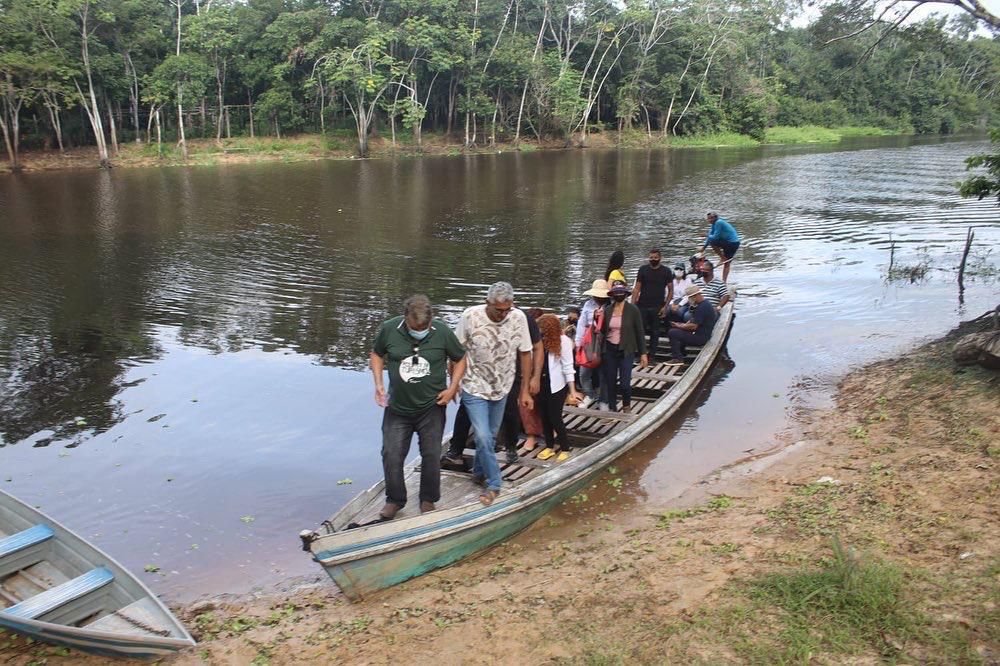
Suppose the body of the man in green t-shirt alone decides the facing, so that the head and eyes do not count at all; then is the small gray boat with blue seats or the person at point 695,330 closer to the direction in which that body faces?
the small gray boat with blue seats

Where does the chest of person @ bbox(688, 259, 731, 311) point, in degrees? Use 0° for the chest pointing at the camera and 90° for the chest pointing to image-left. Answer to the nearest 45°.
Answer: approximately 45°

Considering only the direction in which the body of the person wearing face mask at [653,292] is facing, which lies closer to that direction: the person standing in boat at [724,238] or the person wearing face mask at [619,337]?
the person wearing face mask

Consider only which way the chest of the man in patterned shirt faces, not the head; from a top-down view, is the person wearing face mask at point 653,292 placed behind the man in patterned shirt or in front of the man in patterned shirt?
behind

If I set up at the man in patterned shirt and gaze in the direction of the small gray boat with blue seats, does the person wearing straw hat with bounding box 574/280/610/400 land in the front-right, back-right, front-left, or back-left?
back-right

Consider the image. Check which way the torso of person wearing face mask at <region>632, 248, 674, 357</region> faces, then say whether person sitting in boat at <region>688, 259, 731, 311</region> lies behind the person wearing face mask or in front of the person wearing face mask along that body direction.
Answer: behind

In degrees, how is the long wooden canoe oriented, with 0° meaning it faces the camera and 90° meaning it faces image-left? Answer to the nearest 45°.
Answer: approximately 45°

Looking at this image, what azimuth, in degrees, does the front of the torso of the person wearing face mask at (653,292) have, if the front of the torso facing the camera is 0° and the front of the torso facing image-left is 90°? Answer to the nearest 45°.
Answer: approximately 0°
